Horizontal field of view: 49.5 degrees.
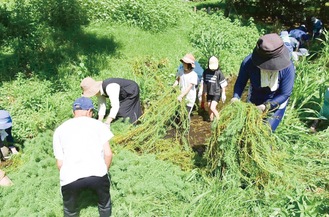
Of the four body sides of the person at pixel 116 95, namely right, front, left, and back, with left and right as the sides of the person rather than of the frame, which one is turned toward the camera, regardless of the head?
left

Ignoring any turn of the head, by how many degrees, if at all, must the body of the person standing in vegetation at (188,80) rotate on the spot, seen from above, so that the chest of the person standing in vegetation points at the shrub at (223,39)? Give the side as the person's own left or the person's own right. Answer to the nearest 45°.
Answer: approximately 135° to the person's own right

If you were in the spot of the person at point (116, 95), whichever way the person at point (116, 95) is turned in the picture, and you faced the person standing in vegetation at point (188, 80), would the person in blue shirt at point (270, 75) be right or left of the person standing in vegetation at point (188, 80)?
right

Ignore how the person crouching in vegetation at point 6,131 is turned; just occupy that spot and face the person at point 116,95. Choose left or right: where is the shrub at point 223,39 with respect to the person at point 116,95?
left

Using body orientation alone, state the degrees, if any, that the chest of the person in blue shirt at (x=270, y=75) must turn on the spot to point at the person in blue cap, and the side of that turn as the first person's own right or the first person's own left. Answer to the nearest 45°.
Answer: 0° — they already face them

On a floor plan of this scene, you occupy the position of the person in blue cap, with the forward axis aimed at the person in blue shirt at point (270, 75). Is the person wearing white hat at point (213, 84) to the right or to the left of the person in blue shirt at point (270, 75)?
left

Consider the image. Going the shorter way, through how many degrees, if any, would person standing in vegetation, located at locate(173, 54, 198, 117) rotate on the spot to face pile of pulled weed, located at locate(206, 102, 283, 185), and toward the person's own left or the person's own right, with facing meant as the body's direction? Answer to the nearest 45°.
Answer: approximately 45° to the person's own left

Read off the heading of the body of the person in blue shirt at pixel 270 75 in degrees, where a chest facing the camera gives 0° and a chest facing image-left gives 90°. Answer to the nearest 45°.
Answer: approximately 45°

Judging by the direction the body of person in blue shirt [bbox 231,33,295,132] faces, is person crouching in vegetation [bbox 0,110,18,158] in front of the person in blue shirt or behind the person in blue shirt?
in front

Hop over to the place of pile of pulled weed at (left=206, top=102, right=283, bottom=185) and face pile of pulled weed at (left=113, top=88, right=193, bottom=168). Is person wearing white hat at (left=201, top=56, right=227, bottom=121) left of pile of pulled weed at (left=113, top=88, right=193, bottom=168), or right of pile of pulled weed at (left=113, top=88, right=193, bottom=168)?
right

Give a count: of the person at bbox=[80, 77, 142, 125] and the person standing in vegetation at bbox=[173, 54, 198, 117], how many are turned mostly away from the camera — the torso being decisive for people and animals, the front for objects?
0

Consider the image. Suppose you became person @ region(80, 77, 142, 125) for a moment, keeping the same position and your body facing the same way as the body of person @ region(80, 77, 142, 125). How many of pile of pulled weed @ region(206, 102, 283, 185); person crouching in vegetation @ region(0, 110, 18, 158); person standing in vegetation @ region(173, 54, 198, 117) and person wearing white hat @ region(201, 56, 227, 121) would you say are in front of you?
1

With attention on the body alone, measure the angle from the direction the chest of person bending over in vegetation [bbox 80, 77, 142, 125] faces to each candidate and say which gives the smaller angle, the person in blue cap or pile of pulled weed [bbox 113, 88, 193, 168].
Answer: the person in blue cap
